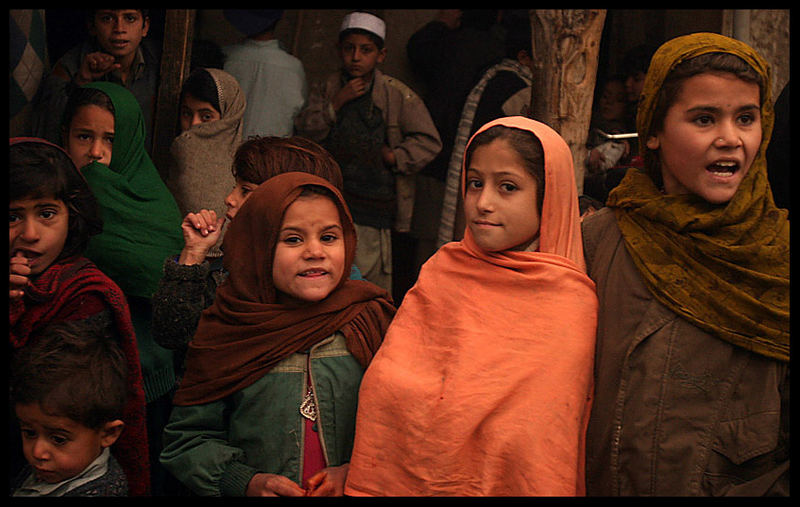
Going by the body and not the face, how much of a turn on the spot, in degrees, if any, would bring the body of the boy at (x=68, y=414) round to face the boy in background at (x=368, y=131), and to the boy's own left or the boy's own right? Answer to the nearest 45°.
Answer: approximately 180°

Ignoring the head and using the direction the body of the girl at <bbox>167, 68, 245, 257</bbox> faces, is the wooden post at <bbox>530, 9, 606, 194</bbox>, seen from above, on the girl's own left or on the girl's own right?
on the girl's own left

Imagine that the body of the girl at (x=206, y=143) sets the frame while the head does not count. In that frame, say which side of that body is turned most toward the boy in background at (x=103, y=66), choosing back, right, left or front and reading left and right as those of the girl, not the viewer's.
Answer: right

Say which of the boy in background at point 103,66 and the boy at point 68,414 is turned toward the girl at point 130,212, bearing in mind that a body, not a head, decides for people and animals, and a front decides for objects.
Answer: the boy in background

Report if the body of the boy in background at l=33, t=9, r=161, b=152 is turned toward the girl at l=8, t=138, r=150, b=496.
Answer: yes

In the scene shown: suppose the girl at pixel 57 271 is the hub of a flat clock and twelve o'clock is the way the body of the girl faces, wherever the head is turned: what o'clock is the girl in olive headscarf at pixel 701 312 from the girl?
The girl in olive headscarf is roughly at 9 o'clock from the girl.

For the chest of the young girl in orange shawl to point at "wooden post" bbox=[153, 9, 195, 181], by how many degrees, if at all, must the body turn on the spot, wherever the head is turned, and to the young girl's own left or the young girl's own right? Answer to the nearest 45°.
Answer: approximately 90° to the young girl's own right
